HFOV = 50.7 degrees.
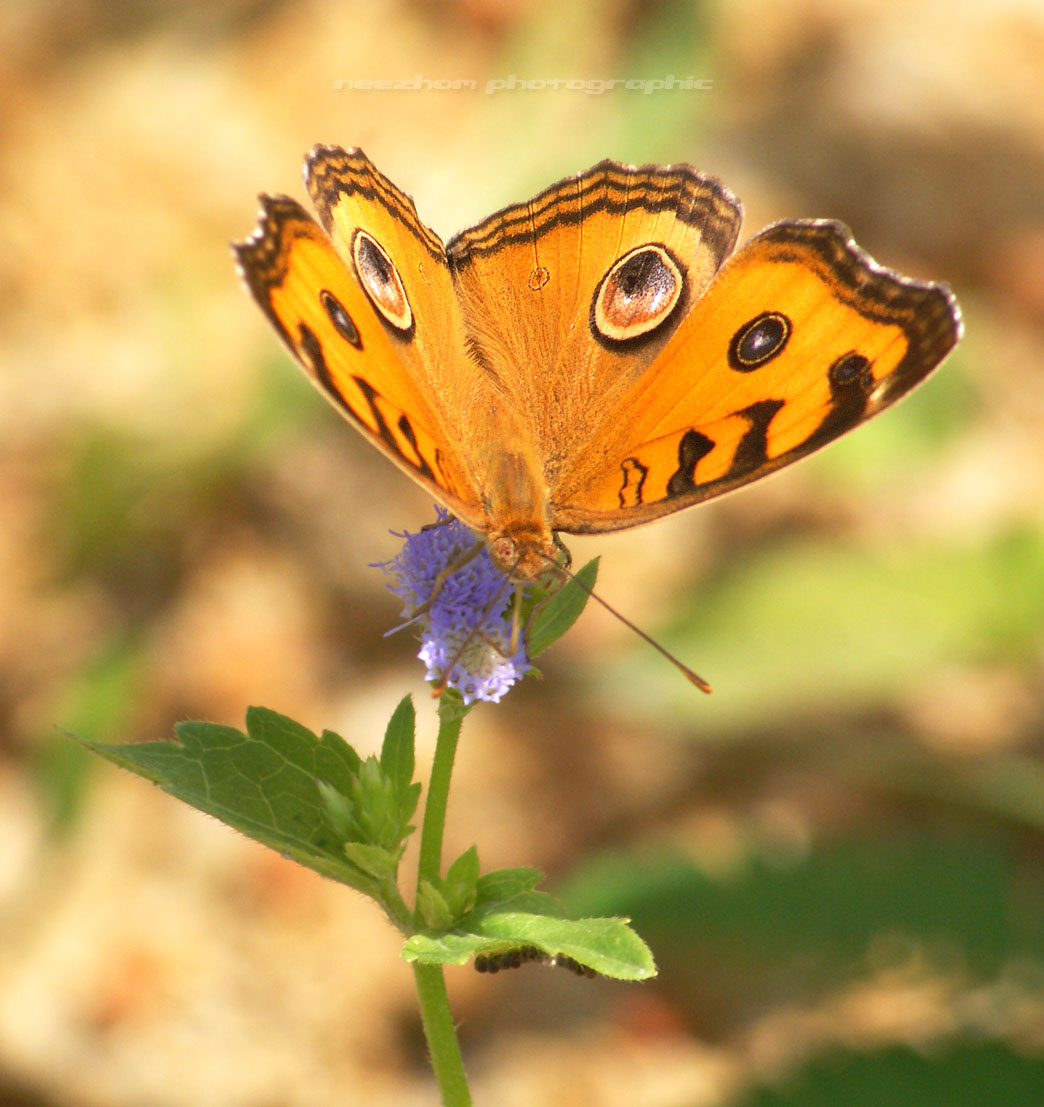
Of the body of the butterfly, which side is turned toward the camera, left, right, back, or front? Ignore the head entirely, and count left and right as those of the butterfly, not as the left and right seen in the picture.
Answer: front
